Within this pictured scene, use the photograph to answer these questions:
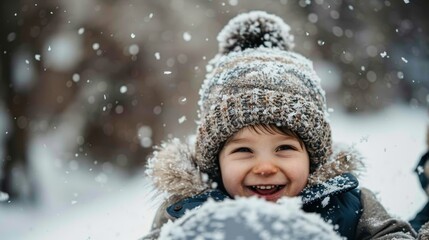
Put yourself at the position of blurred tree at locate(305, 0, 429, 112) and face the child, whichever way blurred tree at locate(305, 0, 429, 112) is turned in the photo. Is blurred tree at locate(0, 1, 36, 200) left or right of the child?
right

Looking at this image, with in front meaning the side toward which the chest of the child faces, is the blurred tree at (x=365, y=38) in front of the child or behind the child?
behind

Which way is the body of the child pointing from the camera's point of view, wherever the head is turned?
toward the camera

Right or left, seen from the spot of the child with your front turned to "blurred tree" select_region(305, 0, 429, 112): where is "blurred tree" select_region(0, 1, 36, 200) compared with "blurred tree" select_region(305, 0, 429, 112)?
left

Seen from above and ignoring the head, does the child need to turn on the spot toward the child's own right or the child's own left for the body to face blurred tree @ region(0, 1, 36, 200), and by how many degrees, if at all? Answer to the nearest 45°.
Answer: approximately 135° to the child's own right
